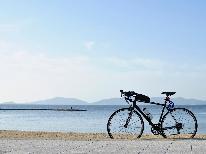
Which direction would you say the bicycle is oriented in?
to the viewer's left
